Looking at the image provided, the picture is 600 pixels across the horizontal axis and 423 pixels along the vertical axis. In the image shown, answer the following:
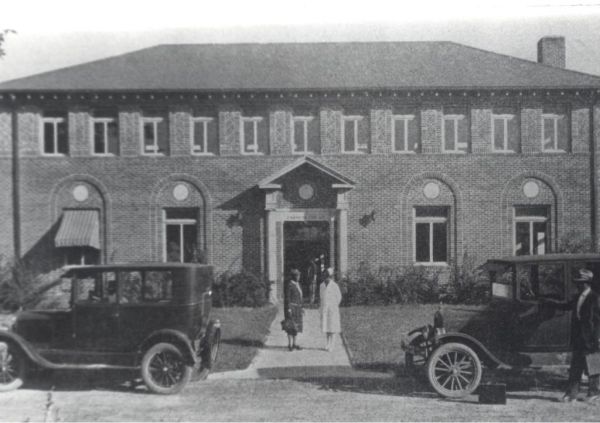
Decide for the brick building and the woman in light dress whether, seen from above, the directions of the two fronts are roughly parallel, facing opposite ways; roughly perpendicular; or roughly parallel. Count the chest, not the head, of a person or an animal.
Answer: roughly parallel

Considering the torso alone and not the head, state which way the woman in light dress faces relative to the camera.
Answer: toward the camera

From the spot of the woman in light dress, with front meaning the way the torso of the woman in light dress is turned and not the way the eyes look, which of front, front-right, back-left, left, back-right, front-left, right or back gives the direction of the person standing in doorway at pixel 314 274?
back

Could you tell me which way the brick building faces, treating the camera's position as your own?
facing the viewer

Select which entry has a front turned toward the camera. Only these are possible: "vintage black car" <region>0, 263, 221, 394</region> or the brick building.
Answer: the brick building
